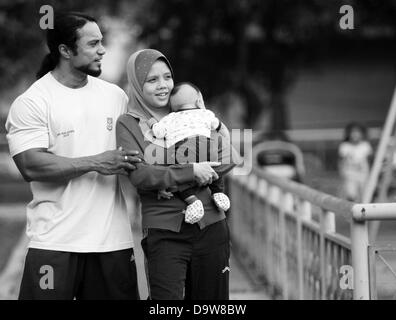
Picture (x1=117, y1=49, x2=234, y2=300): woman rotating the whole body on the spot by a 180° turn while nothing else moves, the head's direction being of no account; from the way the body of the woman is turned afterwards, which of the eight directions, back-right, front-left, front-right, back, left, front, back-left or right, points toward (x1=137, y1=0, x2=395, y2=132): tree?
front-right

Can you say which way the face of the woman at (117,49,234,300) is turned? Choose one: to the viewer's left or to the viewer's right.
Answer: to the viewer's right

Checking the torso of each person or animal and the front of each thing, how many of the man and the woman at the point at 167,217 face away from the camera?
0

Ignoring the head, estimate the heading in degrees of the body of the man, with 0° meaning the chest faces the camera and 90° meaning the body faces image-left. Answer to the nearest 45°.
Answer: approximately 315°

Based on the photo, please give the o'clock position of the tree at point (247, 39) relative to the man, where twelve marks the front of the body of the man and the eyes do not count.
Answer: The tree is roughly at 8 o'clock from the man.

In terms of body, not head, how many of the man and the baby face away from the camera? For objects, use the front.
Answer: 1

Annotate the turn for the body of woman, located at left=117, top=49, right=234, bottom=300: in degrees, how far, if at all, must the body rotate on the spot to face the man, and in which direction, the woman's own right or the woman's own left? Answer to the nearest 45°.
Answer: approximately 135° to the woman's own right

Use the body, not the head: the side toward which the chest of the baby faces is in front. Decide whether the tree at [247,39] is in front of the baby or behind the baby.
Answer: in front

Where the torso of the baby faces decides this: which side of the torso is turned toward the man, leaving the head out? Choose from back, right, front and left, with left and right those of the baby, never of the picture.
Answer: left

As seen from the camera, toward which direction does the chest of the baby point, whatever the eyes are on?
away from the camera

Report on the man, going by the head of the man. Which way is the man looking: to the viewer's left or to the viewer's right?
to the viewer's right

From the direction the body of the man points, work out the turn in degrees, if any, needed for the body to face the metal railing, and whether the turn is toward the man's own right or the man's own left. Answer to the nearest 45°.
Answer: approximately 90° to the man's own left

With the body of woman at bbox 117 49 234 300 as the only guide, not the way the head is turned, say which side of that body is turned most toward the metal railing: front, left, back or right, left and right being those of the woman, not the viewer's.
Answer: left

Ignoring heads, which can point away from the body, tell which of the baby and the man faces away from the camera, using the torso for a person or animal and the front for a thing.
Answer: the baby
